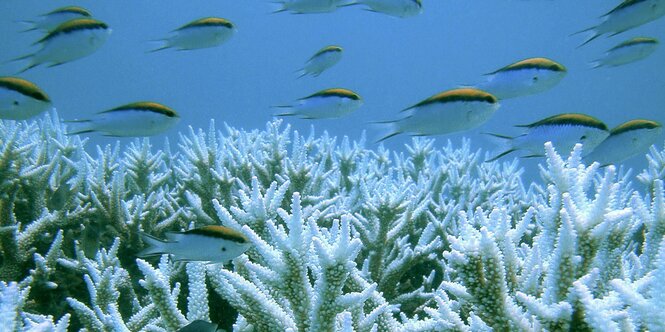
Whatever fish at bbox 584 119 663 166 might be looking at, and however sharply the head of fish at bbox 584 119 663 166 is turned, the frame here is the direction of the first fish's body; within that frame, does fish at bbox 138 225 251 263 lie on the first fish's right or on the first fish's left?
on the first fish's right

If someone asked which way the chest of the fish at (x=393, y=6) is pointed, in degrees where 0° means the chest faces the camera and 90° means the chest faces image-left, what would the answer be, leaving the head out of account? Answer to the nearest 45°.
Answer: approximately 270°

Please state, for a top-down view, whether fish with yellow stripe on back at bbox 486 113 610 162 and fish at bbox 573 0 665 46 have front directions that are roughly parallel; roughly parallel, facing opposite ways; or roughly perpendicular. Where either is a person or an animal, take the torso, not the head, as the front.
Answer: roughly parallel

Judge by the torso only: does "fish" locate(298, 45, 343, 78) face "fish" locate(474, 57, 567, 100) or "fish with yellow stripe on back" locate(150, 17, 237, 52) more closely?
the fish

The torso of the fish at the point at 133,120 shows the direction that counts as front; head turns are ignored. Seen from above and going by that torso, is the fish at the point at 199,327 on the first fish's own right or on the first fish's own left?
on the first fish's own right

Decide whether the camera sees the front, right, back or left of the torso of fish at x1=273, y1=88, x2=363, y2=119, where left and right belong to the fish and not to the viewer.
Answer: right

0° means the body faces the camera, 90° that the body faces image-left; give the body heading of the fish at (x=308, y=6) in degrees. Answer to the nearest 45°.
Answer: approximately 270°

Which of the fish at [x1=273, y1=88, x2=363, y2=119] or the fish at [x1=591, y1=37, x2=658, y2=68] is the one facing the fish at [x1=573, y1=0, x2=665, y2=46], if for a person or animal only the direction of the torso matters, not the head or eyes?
the fish at [x1=273, y1=88, x2=363, y2=119]

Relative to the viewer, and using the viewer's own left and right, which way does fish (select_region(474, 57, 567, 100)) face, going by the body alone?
facing to the right of the viewer

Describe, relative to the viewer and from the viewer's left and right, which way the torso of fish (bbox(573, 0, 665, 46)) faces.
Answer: facing to the right of the viewer

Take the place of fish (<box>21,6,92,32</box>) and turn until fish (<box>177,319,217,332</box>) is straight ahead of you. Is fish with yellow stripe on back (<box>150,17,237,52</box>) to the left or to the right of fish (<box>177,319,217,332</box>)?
left

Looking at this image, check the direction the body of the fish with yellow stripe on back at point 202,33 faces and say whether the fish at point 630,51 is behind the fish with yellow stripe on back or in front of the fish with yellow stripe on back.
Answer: in front

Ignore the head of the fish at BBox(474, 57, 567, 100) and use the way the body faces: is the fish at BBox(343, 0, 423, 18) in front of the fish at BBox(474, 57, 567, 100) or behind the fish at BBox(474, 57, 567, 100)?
behind

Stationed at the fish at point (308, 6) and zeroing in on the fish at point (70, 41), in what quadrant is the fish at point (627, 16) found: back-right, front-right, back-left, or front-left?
back-left

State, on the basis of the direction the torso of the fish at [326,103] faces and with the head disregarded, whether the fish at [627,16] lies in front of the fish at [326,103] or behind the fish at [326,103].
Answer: in front
